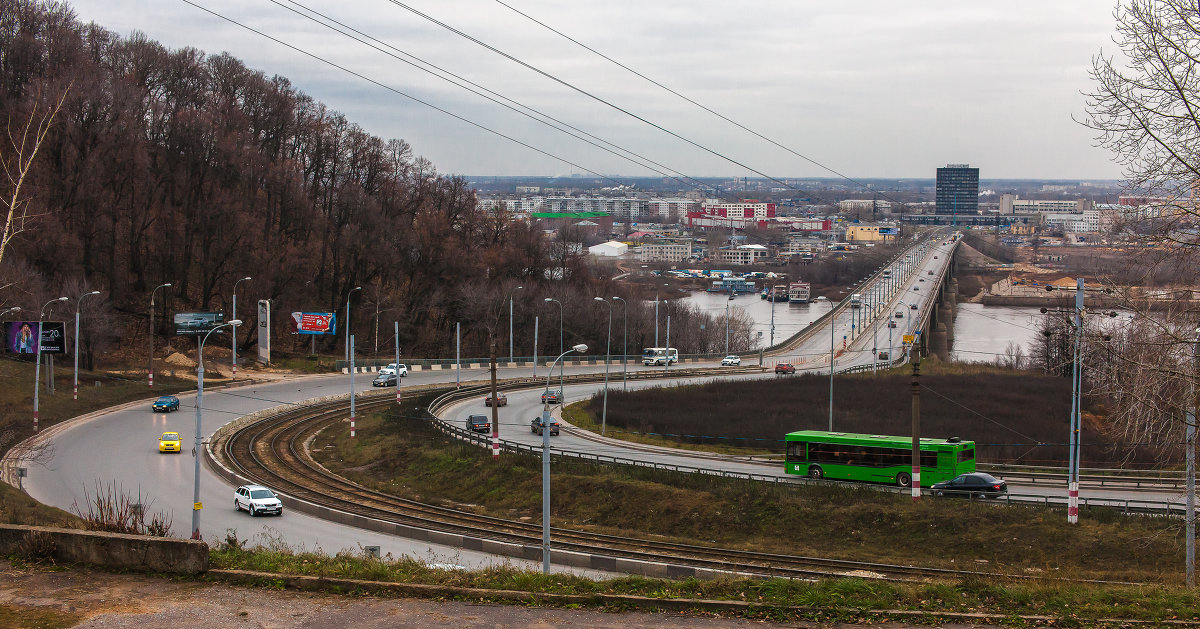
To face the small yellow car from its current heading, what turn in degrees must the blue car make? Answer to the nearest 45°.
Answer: approximately 45° to its left

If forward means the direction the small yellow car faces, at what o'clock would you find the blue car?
The blue car is roughly at 6 o'clock from the small yellow car.

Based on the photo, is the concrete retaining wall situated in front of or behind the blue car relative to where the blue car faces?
in front

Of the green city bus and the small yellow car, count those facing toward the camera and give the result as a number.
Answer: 1

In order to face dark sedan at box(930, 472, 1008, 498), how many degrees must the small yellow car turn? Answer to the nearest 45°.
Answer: approximately 45° to its left

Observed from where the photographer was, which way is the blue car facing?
facing the viewer and to the left of the viewer

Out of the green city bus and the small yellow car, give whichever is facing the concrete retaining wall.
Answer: the small yellow car

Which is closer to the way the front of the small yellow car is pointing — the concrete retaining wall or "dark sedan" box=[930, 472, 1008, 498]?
the concrete retaining wall

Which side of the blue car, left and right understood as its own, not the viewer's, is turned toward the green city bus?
left

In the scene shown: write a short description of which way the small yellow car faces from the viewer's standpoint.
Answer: facing the viewer
